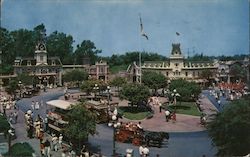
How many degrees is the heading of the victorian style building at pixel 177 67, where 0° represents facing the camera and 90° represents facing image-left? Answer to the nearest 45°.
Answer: approximately 0°

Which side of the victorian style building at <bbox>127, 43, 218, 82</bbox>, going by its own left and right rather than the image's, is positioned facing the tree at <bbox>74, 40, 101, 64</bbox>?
right

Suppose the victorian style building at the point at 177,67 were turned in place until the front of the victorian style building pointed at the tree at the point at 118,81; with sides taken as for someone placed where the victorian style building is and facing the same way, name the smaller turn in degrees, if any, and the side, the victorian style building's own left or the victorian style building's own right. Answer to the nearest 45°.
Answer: approximately 90° to the victorian style building's own right

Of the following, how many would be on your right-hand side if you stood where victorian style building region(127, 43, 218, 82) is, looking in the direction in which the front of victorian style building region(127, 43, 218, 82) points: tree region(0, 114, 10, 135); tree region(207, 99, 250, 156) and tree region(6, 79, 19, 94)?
2

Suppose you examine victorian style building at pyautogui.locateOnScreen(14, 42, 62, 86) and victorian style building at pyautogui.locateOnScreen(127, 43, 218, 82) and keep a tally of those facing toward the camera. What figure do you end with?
2

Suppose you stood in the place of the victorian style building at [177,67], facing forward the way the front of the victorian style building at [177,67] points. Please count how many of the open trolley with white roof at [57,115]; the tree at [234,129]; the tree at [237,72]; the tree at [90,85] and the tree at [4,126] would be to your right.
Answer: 3

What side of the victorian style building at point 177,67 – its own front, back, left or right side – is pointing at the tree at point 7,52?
right
